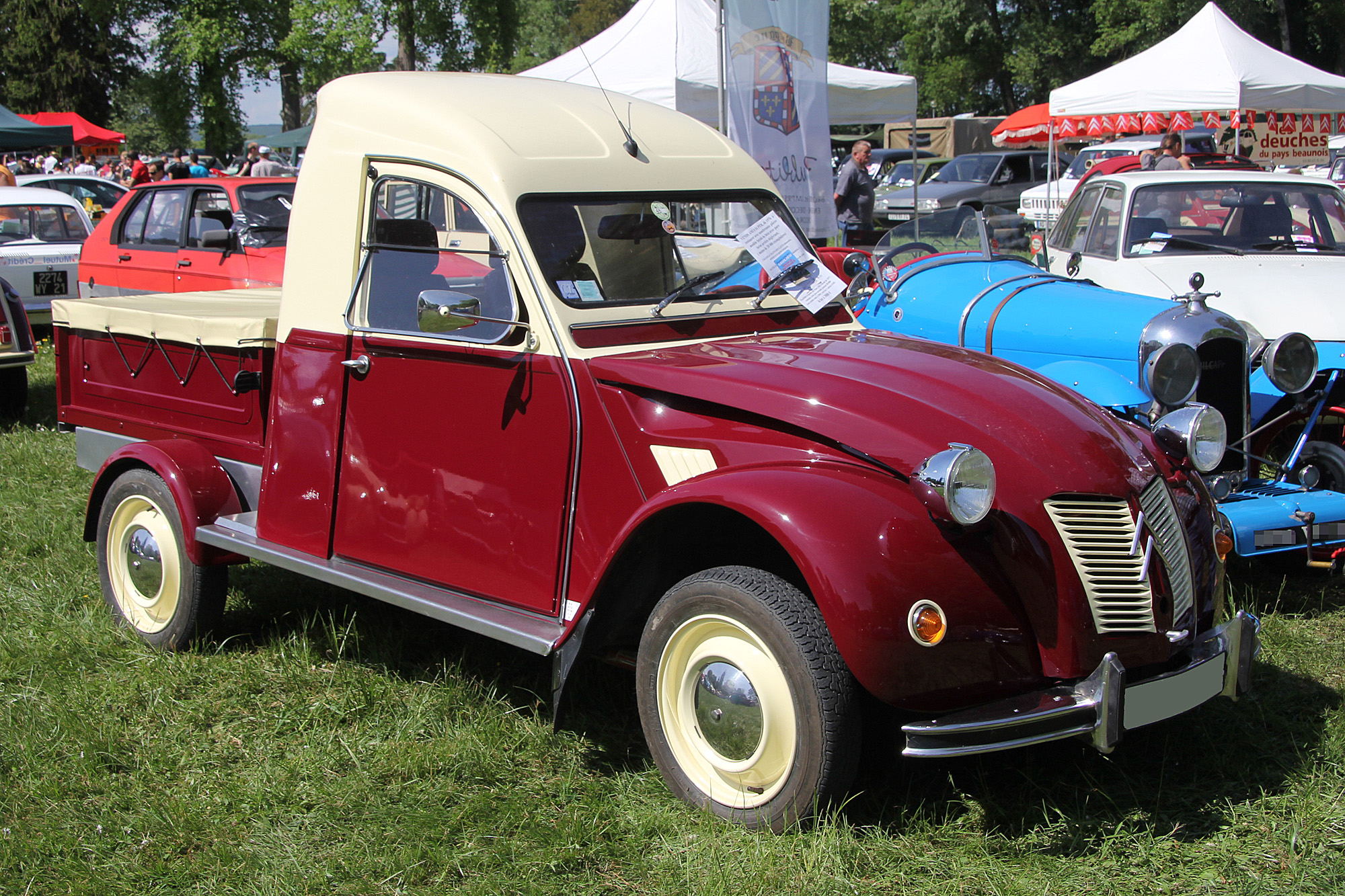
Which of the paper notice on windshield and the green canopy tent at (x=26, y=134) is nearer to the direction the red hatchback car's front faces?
the paper notice on windshield

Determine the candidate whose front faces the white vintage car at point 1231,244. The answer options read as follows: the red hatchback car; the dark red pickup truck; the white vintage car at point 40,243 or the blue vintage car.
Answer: the red hatchback car

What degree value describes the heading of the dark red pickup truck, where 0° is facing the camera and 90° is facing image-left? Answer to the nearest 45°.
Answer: approximately 315°

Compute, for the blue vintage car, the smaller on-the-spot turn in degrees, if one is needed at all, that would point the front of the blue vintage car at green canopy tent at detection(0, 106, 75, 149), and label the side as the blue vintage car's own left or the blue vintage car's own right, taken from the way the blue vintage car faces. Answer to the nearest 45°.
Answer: approximately 180°

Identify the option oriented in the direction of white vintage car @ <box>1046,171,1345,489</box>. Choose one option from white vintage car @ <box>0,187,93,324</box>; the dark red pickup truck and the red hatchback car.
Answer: the red hatchback car

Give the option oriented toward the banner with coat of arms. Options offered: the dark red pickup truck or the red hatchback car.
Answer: the red hatchback car

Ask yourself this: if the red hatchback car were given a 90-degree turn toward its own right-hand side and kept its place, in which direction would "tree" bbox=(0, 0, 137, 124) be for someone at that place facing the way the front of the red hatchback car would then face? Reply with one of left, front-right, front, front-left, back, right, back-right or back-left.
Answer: back-right
